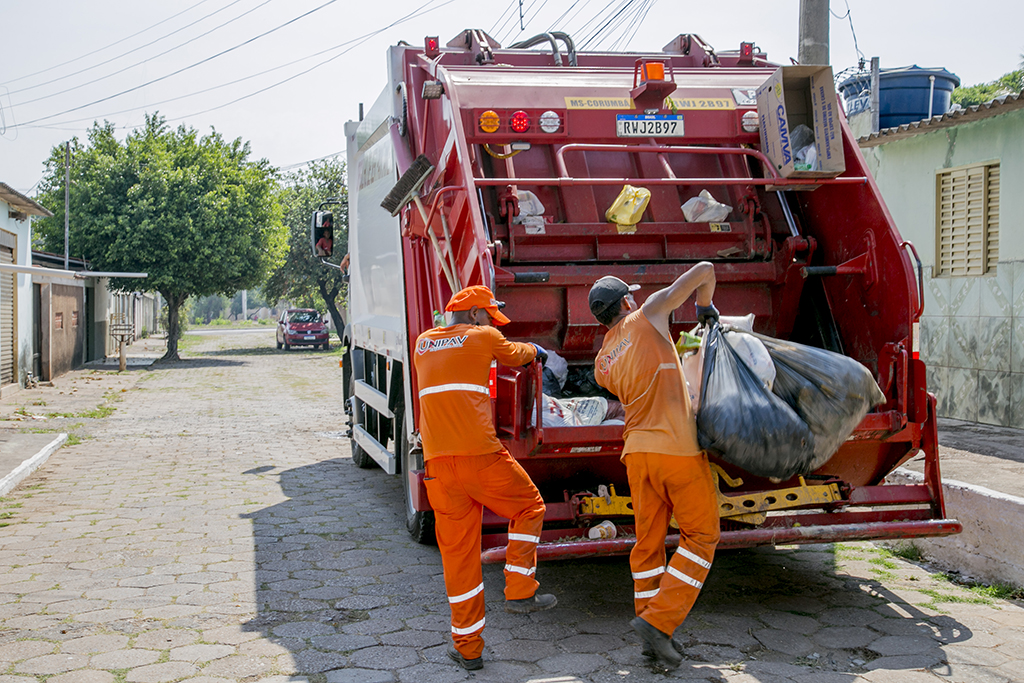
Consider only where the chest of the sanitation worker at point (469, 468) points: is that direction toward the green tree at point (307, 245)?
no

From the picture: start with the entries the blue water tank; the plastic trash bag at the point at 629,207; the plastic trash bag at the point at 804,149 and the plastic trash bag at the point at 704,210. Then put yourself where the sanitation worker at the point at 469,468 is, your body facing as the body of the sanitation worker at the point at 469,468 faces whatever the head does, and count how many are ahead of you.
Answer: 4

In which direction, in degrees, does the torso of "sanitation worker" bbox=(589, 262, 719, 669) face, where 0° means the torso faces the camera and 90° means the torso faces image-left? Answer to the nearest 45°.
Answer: approximately 225°

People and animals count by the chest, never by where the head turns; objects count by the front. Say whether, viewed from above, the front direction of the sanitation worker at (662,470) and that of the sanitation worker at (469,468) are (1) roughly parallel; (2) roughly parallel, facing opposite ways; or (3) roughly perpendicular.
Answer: roughly parallel

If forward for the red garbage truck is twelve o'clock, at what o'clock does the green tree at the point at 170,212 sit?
The green tree is roughly at 11 o'clock from the red garbage truck.

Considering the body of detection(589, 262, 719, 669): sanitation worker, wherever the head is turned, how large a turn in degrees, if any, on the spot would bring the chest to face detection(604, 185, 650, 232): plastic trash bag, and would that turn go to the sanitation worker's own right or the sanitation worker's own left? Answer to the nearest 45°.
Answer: approximately 45° to the sanitation worker's own left

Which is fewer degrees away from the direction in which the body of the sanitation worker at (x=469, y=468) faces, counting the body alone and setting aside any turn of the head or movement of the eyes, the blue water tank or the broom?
the blue water tank

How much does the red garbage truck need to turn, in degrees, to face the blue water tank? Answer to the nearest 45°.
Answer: approximately 45° to its right

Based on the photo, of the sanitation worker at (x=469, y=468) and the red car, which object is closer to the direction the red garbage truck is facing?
the red car

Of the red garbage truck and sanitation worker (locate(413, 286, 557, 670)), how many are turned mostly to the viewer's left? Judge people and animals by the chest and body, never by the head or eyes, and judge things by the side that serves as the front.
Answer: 0

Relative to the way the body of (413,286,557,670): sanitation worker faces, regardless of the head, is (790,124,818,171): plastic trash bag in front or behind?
in front

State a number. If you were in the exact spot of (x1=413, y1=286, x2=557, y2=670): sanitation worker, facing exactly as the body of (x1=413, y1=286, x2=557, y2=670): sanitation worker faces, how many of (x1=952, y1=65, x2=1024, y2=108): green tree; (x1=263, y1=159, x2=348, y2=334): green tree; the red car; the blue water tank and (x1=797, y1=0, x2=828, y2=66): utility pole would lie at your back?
0

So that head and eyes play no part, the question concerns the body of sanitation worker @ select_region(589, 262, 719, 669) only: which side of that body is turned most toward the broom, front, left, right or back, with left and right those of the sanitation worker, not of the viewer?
left

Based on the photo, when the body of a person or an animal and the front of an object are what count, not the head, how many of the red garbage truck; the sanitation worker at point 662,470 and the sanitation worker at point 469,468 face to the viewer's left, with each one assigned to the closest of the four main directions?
0

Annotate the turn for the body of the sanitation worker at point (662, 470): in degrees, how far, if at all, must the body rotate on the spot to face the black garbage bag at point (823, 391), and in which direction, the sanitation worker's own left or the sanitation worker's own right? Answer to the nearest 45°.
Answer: approximately 45° to the sanitation worker's own right

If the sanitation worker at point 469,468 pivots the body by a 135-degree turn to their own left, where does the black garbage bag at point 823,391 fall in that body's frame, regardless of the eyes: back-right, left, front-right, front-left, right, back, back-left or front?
back

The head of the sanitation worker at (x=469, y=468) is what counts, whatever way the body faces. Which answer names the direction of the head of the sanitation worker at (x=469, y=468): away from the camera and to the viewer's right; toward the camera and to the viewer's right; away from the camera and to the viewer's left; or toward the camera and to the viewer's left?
away from the camera and to the viewer's right

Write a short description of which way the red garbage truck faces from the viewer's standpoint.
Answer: facing away from the viewer

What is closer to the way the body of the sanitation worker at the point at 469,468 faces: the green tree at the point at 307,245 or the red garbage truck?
the red garbage truck
